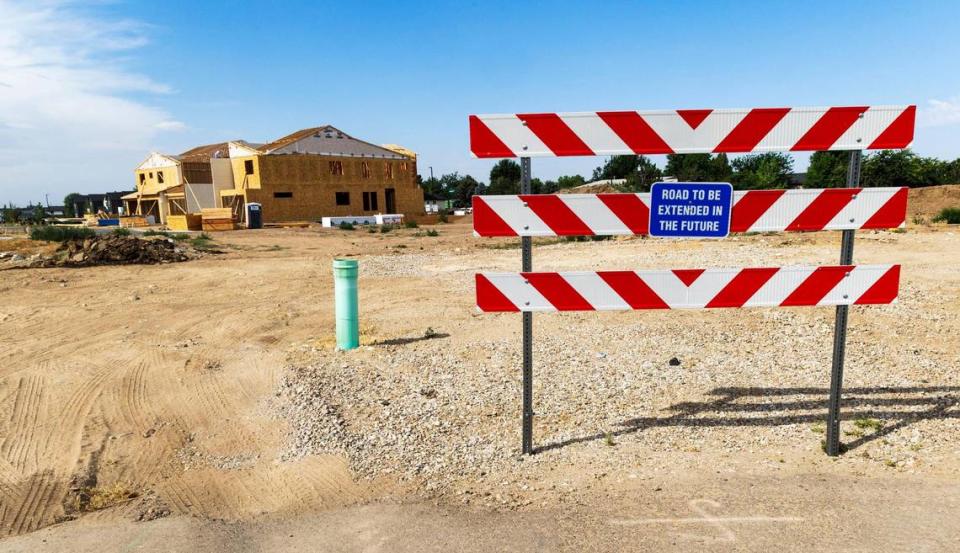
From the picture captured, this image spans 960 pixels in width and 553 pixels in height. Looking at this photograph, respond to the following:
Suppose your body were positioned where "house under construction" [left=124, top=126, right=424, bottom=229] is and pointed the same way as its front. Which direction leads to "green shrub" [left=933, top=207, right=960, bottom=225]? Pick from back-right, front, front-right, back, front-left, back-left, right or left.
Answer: left

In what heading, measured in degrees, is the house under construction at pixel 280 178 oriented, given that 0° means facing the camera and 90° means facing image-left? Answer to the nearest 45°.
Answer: approximately 45°

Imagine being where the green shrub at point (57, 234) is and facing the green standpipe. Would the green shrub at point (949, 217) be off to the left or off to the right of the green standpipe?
left

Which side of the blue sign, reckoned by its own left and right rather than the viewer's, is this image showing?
front

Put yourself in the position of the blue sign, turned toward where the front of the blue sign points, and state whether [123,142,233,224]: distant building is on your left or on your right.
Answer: on your right

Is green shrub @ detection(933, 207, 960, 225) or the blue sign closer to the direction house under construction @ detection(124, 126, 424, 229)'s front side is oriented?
the blue sign

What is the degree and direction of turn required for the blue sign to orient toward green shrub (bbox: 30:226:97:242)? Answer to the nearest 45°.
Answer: approximately 135° to its right

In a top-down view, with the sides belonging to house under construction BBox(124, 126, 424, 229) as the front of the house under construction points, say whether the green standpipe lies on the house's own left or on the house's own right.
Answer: on the house's own left

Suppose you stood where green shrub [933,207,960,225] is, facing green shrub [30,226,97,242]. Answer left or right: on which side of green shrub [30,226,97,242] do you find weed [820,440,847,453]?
left

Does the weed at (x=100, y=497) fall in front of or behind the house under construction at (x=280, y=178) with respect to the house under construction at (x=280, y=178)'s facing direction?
in front

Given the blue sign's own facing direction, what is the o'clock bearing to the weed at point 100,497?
The weed is roughly at 2 o'clock from the blue sign.

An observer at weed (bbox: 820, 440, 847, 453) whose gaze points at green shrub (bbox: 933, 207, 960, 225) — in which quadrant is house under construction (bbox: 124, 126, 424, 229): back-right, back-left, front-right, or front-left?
front-left

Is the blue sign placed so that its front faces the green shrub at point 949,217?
no

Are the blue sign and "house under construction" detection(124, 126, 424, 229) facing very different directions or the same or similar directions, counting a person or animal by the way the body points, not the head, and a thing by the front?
same or similar directions

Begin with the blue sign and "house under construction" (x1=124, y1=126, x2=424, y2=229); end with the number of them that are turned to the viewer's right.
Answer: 0
